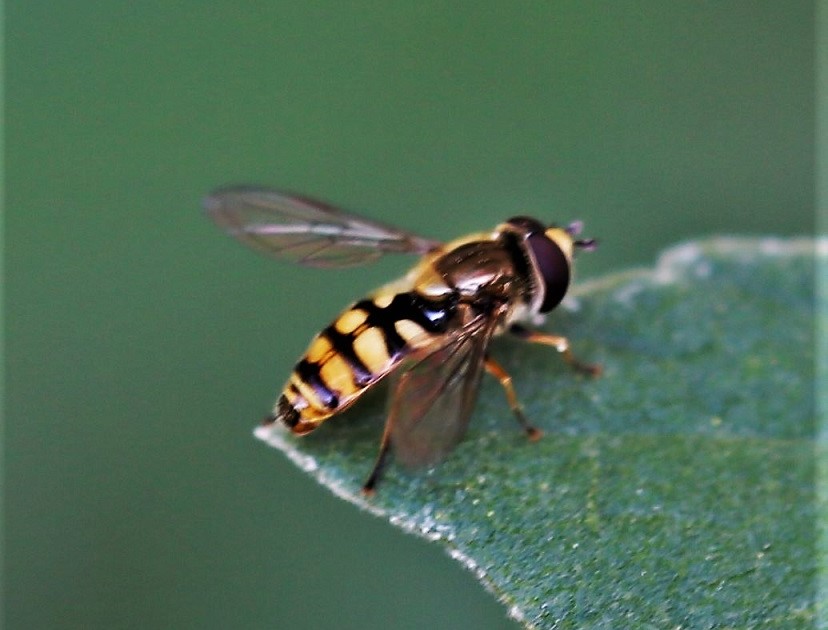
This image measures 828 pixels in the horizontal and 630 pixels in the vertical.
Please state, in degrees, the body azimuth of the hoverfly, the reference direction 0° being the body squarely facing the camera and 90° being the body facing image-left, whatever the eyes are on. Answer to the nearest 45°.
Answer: approximately 225°
